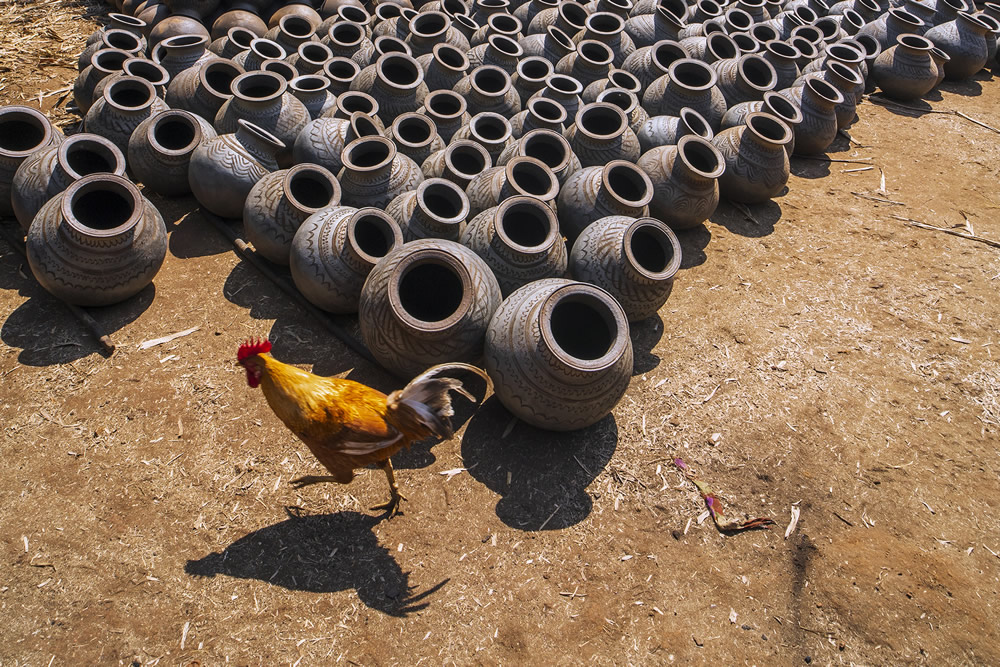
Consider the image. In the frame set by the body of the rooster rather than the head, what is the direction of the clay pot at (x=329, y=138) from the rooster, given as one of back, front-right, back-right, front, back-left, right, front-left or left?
right

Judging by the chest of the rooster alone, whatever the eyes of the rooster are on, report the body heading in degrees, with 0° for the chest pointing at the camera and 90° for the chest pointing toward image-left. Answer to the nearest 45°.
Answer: approximately 90°

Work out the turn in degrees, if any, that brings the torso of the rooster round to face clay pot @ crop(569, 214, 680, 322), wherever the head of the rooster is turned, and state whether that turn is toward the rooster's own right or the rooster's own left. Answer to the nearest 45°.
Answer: approximately 135° to the rooster's own right

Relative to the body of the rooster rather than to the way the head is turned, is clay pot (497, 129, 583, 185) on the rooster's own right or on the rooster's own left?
on the rooster's own right

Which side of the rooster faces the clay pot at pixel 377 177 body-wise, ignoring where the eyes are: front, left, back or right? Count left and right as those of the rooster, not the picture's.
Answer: right

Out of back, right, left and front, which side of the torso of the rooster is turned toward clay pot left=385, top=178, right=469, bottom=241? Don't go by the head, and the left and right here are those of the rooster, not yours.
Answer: right

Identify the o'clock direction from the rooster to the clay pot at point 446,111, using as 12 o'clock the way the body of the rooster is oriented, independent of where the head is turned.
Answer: The clay pot is roughly at 3 o'clock from the rooster.

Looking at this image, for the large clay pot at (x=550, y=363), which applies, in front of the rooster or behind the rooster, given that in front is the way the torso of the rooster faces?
behind

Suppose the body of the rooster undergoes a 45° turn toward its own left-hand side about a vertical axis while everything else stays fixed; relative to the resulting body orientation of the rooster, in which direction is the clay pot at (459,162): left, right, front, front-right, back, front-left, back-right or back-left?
back-right

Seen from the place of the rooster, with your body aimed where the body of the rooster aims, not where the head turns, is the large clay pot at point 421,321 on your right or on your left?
on your right

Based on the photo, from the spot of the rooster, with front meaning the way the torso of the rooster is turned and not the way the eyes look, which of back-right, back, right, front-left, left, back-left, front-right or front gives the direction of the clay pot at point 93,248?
front-right

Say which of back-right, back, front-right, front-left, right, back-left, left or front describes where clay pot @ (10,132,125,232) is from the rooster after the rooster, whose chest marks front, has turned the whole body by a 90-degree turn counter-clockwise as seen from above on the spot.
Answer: back-right
